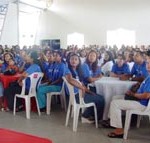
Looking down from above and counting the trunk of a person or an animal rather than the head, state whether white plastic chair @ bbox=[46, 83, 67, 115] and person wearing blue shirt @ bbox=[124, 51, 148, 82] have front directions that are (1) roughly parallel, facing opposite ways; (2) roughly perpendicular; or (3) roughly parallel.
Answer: roughly parallel

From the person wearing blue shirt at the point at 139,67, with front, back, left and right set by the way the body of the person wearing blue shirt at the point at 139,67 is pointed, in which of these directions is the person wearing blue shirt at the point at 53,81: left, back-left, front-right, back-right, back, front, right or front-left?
front-right

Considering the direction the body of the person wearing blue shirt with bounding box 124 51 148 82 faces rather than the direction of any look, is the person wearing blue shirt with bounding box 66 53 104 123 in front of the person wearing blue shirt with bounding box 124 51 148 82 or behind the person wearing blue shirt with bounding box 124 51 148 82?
in front

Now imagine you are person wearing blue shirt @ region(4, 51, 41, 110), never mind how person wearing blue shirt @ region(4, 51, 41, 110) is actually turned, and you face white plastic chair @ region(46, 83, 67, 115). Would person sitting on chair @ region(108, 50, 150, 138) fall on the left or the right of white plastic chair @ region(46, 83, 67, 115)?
right

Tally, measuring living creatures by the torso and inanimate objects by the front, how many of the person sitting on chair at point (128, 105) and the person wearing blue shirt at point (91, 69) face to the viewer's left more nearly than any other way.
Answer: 1

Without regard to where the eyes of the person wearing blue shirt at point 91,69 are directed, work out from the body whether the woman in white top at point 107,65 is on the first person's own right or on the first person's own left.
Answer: on the first person's own left

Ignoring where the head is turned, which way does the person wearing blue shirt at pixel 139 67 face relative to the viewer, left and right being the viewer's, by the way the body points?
facing the viewer and to the left of the viewer

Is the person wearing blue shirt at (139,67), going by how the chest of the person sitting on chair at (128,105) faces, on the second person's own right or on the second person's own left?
on the second person's own right

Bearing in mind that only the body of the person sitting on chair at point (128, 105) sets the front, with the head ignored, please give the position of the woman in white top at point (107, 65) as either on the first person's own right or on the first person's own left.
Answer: on the first person's own right

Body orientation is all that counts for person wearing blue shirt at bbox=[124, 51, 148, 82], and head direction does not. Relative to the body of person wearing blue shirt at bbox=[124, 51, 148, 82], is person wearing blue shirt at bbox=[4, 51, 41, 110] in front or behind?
in front

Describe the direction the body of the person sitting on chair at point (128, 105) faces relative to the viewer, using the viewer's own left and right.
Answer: facing to the left of the viewer

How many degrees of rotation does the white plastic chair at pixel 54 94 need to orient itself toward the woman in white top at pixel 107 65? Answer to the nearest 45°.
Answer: approximately 180°
